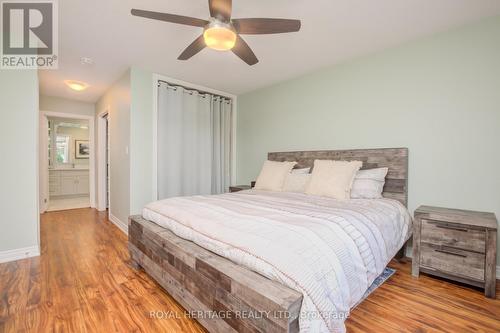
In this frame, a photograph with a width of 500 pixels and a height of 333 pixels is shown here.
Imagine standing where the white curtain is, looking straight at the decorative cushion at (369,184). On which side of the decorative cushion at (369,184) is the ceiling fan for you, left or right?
right

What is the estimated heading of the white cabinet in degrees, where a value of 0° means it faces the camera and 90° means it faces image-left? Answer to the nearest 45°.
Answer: approximately 0°

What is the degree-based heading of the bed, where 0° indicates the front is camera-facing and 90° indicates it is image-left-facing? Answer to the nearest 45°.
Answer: approximately 45°

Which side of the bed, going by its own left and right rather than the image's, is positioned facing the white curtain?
right
